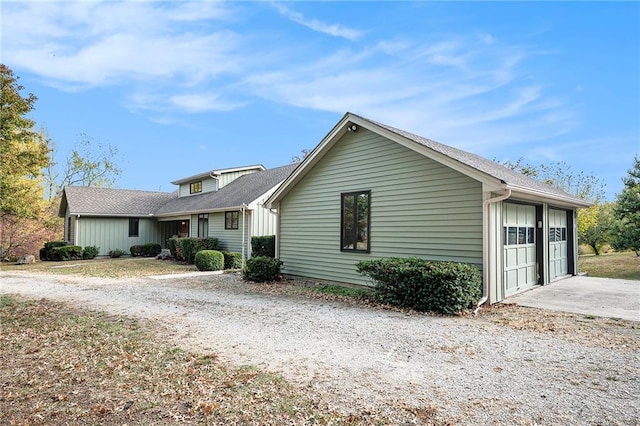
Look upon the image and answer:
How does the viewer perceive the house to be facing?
facing the viewer and to the left of the viewer

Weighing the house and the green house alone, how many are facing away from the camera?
0

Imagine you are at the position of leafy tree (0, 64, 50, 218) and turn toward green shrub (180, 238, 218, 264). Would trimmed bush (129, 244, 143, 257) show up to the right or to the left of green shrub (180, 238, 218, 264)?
left

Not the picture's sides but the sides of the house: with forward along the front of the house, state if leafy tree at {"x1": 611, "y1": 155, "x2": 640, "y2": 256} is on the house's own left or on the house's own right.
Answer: on the house's own left

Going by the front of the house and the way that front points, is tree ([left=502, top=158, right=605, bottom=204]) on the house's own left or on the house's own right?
on the house's own left
